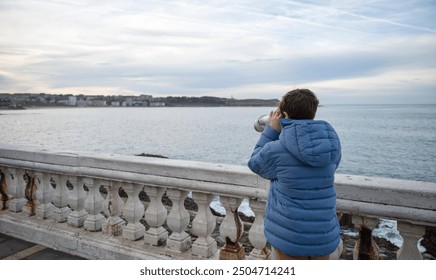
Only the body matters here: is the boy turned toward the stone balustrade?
yes

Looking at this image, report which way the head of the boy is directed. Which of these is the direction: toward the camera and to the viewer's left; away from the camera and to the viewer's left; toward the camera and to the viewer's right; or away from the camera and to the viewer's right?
away from the camera and to the viewer's left

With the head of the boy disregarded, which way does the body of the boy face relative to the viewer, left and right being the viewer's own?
facing away from the viewer and to the left of the viewer
